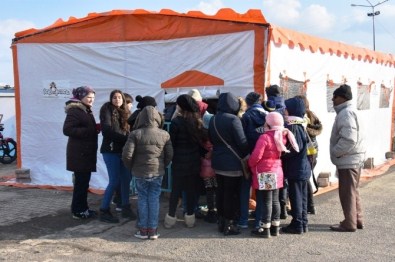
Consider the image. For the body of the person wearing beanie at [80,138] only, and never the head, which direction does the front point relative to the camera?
to the viewer's right

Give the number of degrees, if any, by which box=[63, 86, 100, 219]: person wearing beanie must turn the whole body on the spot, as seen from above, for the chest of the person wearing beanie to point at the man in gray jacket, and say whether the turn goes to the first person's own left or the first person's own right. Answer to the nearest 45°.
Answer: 0° — they already face them

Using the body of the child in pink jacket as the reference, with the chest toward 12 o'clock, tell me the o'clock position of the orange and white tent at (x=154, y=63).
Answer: The orange and white tent is roughly at 12 o'clock from the child in pink jacket.

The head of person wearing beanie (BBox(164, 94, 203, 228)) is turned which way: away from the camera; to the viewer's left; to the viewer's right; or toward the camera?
away from the camera

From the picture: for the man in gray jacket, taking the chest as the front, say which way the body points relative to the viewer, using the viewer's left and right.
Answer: facing to the left of the viewer

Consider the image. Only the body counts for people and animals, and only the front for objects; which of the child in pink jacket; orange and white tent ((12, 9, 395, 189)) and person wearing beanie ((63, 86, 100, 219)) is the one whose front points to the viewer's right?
the person wearing beanie

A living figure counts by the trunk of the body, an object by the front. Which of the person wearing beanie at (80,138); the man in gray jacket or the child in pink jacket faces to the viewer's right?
the person wearing beanie

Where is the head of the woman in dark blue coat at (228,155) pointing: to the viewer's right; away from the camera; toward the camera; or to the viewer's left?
away from the camera

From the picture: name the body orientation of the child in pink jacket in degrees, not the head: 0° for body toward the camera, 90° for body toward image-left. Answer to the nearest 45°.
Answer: approximately 135°

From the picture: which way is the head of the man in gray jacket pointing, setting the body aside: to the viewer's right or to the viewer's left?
to the viewer's left

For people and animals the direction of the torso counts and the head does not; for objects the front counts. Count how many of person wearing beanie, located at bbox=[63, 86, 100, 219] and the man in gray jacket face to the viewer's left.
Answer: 1
